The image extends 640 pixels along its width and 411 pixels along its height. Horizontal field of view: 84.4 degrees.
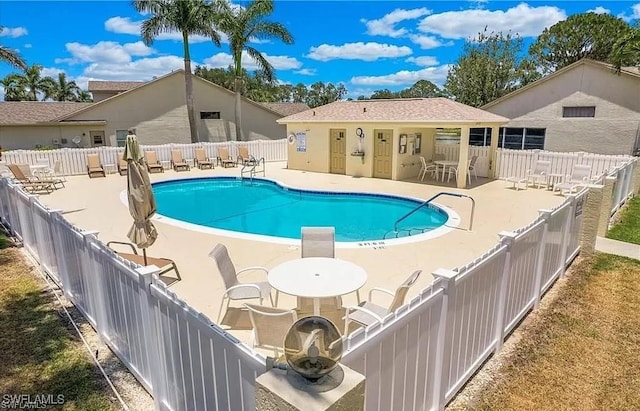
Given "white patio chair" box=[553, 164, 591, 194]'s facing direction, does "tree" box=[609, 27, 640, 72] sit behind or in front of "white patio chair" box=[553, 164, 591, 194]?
behind

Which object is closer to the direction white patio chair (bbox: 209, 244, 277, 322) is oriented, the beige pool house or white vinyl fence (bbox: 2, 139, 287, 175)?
the beige pool house

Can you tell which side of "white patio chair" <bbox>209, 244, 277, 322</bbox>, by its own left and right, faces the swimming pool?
left

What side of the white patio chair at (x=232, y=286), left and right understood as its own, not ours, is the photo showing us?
right

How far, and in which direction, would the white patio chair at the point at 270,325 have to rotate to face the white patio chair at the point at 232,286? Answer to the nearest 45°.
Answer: approximately 45° to its left

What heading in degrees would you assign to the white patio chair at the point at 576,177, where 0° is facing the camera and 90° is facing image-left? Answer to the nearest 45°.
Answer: approximately 45°

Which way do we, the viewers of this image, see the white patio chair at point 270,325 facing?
facing away from the viewer and to the right of the viewer

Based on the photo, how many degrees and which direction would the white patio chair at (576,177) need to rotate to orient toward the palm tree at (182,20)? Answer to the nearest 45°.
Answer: approximately 45° to its right

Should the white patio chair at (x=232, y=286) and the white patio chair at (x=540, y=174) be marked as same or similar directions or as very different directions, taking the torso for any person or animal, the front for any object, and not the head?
very different directions

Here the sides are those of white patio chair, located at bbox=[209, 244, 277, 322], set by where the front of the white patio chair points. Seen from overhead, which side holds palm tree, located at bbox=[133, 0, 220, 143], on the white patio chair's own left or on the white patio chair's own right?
on the white patio chair's own left
